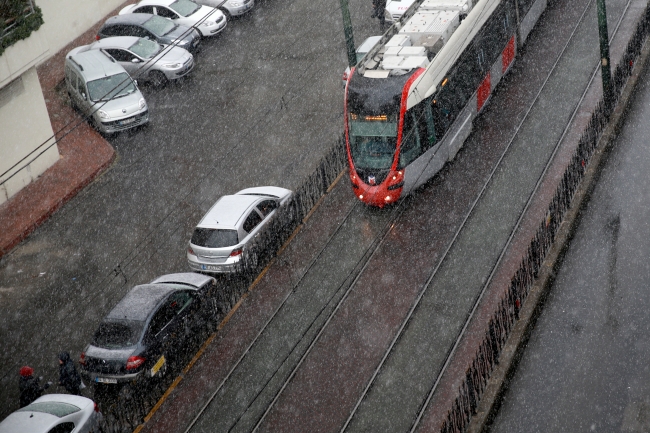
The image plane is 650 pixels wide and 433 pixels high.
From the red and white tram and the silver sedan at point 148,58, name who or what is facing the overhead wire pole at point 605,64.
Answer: the silver sedan

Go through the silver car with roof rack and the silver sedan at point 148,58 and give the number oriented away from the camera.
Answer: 0

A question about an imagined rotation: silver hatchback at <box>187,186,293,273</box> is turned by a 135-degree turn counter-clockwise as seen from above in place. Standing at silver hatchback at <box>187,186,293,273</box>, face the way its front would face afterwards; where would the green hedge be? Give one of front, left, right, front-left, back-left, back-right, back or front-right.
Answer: front-right

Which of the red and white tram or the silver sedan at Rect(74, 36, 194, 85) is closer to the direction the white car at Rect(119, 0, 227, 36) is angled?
the red and white tram

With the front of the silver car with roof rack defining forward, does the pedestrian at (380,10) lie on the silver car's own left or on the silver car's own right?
on the silver car's own left

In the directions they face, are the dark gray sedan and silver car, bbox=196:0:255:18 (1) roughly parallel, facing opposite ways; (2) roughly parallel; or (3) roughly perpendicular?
roughly perpendicular

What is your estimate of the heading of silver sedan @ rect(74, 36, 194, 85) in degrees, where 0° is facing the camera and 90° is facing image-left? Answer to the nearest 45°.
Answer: approximately 315°

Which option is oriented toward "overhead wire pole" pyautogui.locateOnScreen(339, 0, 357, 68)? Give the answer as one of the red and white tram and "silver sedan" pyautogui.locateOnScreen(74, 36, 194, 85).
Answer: the silver sedan

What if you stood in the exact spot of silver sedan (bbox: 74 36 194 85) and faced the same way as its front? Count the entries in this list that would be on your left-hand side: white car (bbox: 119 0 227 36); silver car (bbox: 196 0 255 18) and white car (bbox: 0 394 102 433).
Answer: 2

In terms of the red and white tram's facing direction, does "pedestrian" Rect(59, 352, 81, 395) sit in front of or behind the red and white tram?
in front

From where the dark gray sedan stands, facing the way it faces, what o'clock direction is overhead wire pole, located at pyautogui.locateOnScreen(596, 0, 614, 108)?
The overhead wire pole is roughly at 1 o'clock from the dark gray sedan.
